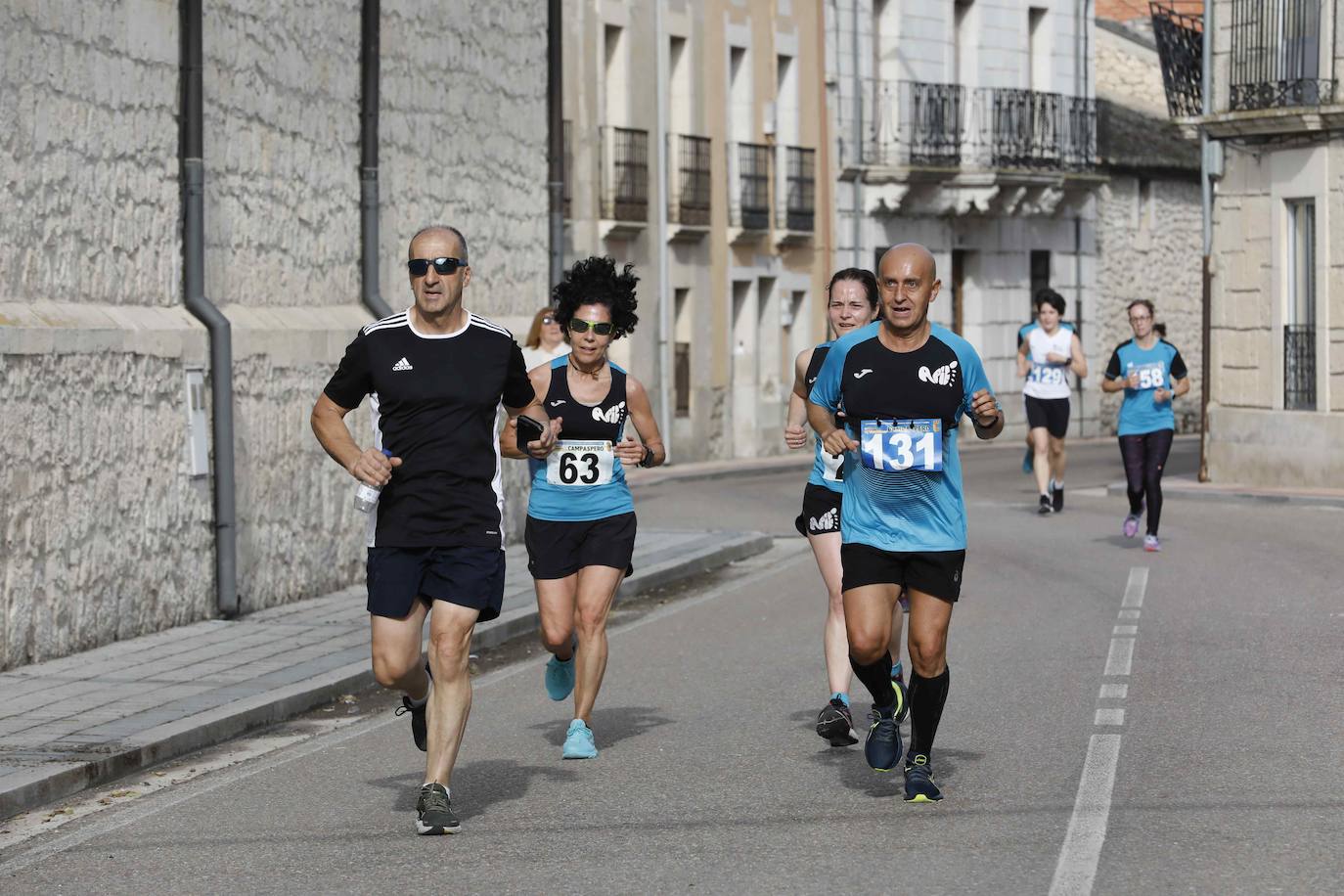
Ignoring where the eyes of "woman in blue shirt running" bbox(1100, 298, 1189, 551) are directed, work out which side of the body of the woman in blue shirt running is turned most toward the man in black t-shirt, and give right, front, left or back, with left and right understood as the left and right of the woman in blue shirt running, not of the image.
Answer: front

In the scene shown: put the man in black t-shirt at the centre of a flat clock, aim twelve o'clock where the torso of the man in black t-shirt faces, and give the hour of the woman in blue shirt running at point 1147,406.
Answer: The woman in blue shirt running is roughly at 7 o'clock from the man in black t-shirt.

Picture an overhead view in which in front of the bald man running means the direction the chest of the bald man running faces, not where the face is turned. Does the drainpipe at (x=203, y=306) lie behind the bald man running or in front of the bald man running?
behind

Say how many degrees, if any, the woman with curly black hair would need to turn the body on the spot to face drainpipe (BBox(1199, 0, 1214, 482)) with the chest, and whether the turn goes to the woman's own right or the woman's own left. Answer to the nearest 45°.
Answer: approximately 180°

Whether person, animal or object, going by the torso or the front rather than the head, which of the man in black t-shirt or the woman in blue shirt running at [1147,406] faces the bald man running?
the woman in blue shirt running

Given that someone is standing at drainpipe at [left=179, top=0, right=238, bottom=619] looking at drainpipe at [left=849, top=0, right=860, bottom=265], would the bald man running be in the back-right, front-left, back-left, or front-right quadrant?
back-right

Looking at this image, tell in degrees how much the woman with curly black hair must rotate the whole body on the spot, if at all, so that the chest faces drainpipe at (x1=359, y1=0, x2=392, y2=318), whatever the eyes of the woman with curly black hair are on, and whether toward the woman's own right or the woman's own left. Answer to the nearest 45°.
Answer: approximately 180°

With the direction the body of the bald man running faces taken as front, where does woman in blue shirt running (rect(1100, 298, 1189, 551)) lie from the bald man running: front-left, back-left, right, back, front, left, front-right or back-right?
back
